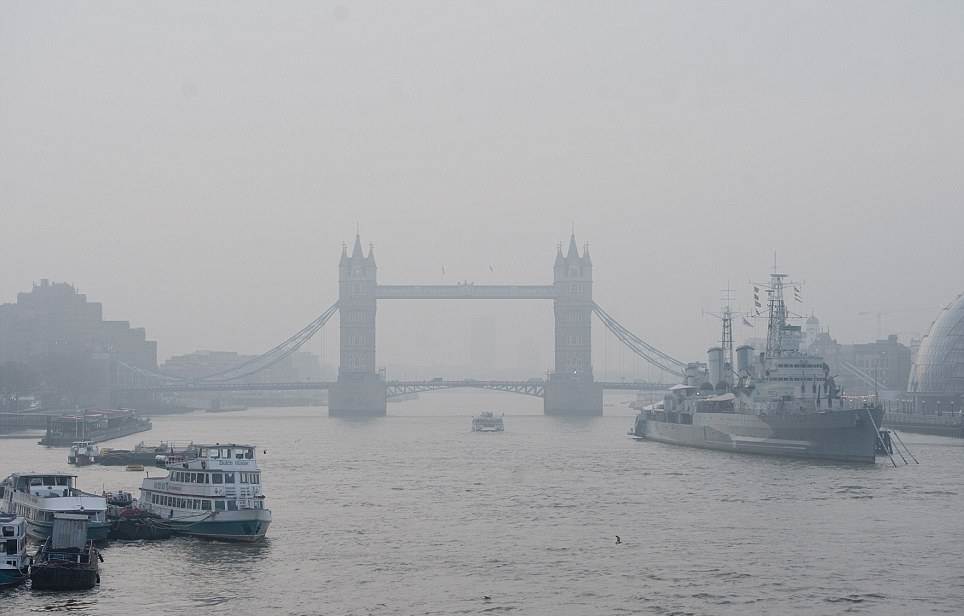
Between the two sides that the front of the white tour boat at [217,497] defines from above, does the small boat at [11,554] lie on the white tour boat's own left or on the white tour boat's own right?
on the white tour boat's own right

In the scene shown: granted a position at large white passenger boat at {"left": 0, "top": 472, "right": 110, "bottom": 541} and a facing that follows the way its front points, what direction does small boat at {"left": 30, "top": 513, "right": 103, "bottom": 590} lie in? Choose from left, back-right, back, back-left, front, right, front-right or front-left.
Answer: front-right

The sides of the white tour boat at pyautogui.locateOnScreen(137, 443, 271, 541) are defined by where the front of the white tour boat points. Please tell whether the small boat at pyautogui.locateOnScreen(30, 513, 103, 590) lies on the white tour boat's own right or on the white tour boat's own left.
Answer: on the white tour boat's own right

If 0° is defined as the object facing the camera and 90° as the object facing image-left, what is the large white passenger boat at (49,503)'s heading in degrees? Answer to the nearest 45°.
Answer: approximately 315°
